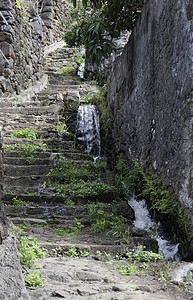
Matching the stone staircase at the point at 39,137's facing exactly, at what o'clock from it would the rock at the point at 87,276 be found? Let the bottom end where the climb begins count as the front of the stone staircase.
The rock is roughly at 12 o'clock from the stone staircase.

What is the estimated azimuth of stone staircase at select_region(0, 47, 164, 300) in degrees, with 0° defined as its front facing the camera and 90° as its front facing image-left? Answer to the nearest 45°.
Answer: approximately 0°

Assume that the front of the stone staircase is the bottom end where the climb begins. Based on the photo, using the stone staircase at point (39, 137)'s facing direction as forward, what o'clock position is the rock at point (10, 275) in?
The rock is roughly at 12 o'clock from the stone staircase.
